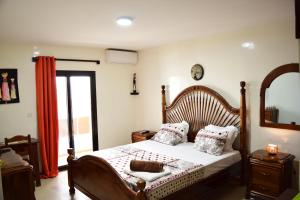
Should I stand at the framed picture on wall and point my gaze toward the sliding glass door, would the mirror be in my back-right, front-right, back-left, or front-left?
front-right

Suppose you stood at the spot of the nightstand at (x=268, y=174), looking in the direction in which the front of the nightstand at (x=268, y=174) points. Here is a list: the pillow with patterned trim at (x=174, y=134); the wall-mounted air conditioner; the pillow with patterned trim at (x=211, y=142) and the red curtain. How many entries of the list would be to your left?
0

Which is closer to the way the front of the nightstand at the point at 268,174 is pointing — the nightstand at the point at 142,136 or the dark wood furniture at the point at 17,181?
the dark wood furniture

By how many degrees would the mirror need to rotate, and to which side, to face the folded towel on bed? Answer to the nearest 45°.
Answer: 0° — it already faces it

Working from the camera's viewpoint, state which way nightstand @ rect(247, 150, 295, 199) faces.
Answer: facing the viewer and to the left of the viewer

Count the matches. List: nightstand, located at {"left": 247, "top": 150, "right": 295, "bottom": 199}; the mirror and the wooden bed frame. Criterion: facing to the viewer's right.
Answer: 0

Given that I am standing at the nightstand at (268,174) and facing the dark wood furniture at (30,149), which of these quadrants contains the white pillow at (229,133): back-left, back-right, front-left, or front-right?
front-right

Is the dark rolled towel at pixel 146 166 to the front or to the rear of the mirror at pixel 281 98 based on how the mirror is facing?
to the front

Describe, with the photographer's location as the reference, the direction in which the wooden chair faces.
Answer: facing the viewer and to the right of the viewer

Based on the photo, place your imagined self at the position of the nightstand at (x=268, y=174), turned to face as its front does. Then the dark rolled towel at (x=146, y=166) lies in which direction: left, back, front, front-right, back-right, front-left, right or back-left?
front

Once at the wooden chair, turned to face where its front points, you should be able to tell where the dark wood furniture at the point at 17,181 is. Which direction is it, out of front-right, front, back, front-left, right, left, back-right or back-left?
front-right

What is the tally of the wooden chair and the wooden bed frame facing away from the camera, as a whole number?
0

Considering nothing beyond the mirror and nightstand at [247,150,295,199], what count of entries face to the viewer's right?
0
